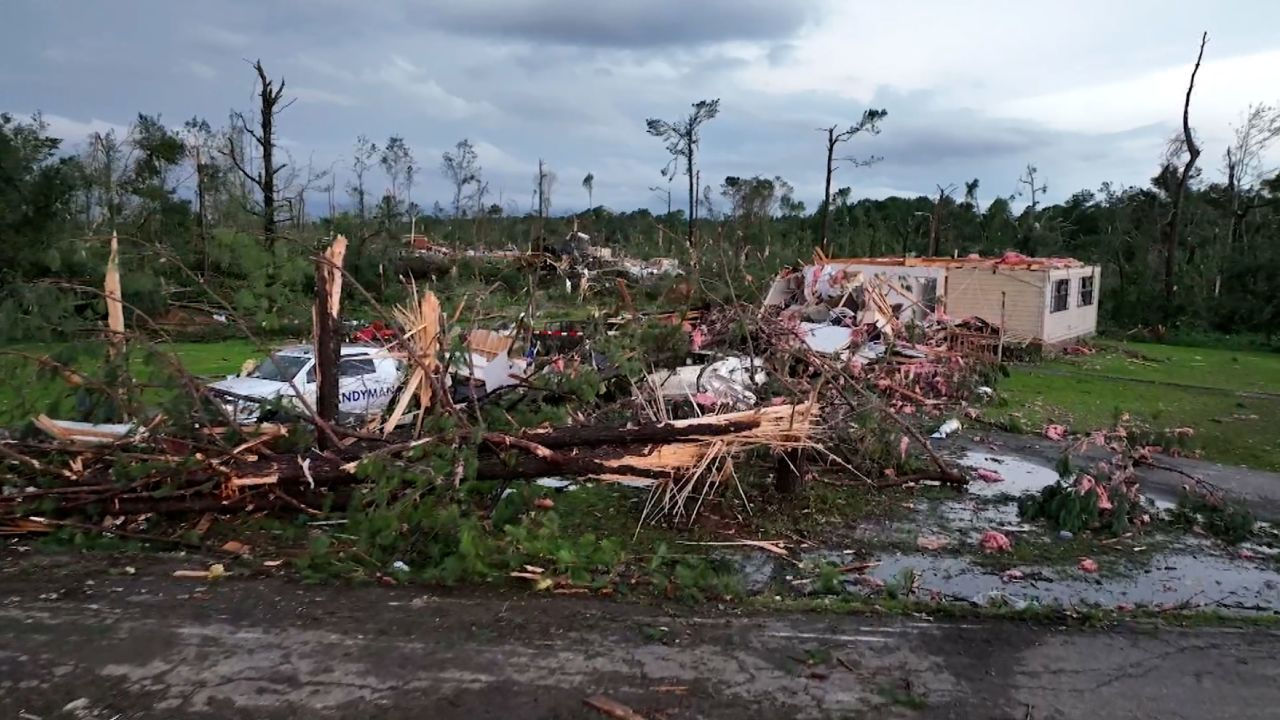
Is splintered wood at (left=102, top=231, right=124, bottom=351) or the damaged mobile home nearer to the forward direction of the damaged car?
the splintered wood

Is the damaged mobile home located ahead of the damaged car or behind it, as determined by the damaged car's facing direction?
behind

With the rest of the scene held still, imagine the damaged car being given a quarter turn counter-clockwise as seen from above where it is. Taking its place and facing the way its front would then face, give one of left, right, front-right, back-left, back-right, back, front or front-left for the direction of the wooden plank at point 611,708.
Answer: front-right

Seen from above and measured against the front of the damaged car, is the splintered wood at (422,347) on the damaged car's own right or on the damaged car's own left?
on the damaged car's own left

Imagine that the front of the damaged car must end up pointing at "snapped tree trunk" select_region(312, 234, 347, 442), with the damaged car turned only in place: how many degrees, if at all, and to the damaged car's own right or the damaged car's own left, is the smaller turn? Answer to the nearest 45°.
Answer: approximately 45° to the damaged car's own left

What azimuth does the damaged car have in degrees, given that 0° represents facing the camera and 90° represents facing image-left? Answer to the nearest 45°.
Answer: approximately 45°

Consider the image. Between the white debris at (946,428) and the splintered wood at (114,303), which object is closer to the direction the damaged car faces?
the splintered wood

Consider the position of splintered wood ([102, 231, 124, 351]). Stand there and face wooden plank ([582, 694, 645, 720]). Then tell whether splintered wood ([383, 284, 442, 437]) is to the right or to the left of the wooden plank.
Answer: left

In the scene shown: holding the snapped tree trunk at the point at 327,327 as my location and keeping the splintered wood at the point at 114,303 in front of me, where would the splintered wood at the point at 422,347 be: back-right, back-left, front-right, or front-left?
back-right

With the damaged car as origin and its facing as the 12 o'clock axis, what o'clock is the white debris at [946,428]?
The white debris is roughly at 8 o'clock from the damaged car.
